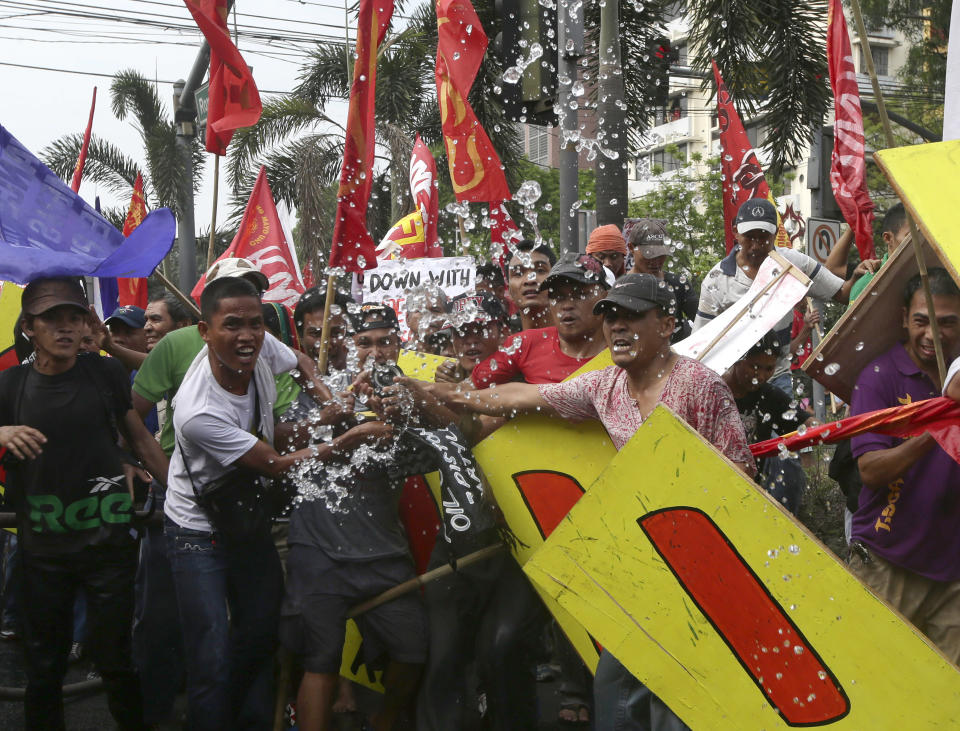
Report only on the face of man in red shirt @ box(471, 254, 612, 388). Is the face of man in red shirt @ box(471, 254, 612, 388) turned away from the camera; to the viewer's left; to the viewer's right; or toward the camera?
toward the camera

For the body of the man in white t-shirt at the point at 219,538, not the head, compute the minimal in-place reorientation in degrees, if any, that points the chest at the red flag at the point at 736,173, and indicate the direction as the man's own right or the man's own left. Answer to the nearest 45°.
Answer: approximately 90° to the man's own left

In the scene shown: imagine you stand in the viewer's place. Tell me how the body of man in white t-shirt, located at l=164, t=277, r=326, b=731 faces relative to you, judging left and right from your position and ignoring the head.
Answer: facing the viewer and to the right of the viewer

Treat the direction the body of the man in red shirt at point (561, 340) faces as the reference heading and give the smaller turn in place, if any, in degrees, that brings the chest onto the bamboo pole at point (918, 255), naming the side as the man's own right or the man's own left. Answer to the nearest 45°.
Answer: approximately 45° to the man's own left

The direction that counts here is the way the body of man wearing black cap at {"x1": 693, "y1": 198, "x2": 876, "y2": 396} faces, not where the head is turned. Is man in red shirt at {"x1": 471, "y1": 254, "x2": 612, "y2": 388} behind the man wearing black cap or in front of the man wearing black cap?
in front

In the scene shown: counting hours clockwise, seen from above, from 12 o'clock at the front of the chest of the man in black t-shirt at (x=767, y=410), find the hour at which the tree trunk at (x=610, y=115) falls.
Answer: The tree trunk is roughly at 4 o'clock from the man in black t-shirt.

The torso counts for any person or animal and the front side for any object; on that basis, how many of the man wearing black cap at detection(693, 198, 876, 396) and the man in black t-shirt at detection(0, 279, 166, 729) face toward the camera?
2

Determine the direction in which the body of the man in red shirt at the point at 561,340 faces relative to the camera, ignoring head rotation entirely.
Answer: toward the camera

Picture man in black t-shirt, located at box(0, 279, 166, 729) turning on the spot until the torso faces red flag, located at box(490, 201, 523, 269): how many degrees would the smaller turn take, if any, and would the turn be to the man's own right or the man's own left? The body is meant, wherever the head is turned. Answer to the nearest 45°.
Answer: approximately 135° to the man's own left

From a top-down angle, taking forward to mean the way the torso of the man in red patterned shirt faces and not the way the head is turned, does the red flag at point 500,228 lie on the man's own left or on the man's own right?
on the man's own right

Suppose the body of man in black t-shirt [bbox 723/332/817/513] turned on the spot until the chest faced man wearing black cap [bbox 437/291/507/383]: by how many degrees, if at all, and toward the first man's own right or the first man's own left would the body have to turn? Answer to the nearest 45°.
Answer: approximately 45° to the first man's own right

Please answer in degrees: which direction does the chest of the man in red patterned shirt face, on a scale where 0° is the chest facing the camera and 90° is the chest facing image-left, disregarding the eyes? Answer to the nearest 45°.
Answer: approximately 45°

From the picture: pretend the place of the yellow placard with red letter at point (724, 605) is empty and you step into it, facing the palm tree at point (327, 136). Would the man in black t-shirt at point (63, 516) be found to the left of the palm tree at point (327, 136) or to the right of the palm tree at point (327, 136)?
left

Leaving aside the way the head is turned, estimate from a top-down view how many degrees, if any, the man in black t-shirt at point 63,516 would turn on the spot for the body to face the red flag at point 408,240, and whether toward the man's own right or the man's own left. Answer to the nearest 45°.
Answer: approximately 135° to the man's own left

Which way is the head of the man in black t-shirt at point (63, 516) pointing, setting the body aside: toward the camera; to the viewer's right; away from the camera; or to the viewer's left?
toward the camera

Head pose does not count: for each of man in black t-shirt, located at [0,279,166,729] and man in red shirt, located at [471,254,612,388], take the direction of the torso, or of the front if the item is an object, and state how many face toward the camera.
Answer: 2
